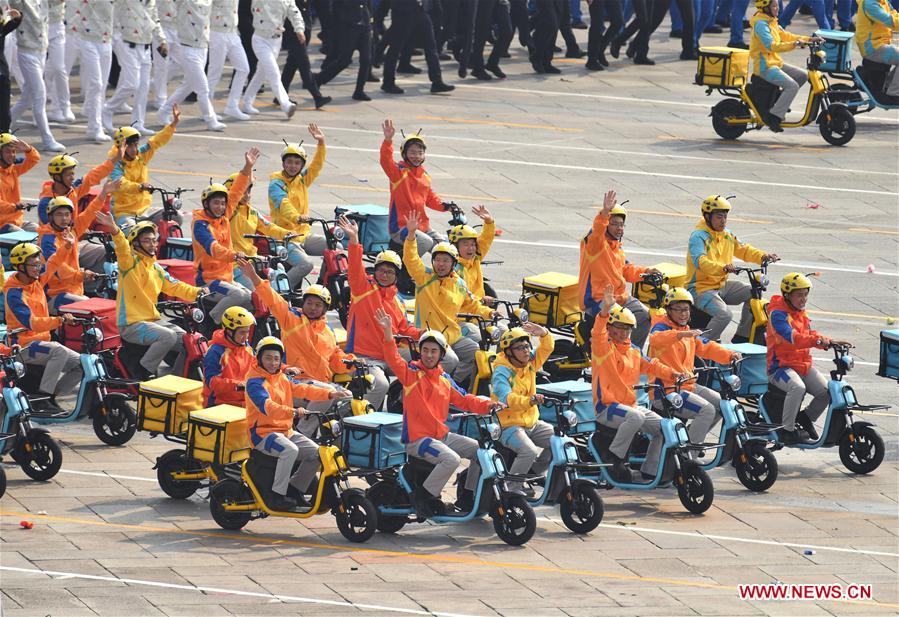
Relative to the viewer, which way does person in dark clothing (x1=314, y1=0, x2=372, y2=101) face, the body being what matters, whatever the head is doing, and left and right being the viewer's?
facing to the right of the viewer

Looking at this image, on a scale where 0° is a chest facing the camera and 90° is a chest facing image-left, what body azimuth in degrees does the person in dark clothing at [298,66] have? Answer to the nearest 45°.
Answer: approximately 270°

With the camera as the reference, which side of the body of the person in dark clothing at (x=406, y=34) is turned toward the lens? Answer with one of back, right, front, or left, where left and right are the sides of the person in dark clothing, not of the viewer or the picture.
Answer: right

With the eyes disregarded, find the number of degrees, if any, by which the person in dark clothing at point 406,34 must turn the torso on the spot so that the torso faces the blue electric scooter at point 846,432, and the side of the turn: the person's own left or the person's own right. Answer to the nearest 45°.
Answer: approximately 90° to the person's own right

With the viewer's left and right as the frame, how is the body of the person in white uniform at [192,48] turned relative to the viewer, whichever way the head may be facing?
facing to the right of the viewer
